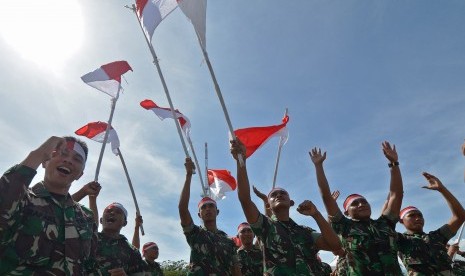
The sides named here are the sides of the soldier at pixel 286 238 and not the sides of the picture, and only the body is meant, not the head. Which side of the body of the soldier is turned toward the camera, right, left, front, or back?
front

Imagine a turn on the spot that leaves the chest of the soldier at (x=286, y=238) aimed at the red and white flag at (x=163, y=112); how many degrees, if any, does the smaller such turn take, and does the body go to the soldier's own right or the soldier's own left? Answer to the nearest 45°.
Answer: approximately 135° to the soldier's own right

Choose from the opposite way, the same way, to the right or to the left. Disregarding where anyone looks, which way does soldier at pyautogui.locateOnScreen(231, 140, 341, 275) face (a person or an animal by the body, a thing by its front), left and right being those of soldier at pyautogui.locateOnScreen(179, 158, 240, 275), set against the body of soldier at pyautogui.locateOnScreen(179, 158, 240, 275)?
the same way

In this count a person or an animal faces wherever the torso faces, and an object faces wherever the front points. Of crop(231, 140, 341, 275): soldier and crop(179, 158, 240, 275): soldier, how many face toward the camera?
2

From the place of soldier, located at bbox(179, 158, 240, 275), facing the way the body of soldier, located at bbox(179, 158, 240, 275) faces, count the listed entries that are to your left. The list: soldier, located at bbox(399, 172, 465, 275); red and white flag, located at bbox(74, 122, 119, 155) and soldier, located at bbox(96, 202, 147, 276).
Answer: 1

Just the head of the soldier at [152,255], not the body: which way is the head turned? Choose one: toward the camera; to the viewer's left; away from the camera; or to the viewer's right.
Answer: toward the camera

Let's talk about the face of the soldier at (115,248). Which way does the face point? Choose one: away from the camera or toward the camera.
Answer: toward the camera

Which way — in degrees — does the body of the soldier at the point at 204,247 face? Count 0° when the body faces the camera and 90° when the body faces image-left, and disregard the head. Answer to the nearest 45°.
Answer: approximately 0°

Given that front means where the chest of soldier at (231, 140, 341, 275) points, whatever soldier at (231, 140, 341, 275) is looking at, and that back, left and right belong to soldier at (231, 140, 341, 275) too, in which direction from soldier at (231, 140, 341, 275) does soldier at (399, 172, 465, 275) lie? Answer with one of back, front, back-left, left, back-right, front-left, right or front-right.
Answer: back-left

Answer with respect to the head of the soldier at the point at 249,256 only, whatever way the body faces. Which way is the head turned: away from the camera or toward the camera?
toward the camera

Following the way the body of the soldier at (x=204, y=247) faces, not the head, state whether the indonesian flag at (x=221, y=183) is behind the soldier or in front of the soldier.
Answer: behind
